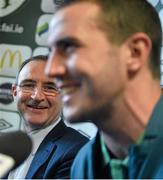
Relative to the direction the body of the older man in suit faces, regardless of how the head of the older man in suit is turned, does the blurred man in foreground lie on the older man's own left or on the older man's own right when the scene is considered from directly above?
on the older man's own left

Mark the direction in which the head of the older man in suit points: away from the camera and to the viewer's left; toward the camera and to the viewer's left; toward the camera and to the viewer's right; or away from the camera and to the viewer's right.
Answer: toward the camera and to the viewer's right

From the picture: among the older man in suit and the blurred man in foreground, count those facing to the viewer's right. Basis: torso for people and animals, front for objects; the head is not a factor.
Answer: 0

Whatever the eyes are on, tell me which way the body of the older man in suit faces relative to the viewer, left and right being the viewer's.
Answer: facing the viewer and to the left of the viewer

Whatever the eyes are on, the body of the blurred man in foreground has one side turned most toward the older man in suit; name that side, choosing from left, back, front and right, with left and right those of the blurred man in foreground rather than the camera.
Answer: right

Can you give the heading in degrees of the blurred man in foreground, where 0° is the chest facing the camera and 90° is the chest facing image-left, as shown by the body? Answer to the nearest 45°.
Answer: approximately 45°

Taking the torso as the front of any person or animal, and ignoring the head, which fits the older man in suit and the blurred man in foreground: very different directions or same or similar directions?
same or similar directions
